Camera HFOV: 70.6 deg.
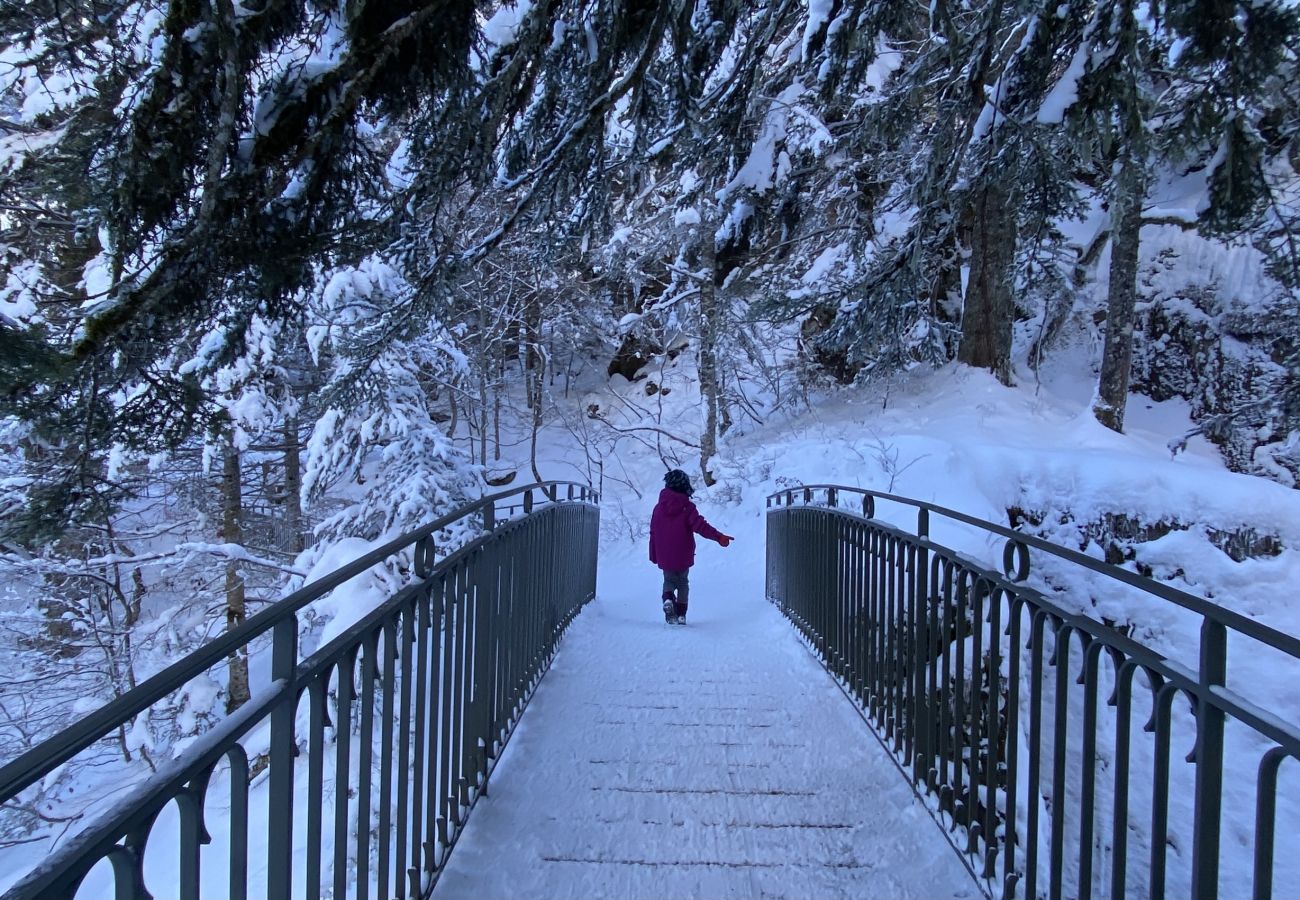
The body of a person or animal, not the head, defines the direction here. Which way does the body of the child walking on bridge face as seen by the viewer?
away from the camera

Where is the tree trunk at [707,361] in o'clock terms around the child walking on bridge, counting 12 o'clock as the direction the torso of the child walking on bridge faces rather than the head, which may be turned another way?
The tree trunk is roughly at 12 o'clock from the child walking on bridge.

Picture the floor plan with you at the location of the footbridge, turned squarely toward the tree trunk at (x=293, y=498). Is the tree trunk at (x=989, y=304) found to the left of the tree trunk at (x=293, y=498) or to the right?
right

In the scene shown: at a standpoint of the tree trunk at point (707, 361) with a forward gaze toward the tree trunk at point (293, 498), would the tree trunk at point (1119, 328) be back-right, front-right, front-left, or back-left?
back-left

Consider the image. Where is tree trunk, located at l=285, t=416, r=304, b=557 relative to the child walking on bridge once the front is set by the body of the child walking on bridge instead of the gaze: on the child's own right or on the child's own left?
on the child's own left

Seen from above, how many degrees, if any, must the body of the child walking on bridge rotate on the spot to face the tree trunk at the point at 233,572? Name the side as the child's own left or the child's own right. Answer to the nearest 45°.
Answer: approximately 45° to the child's own left
